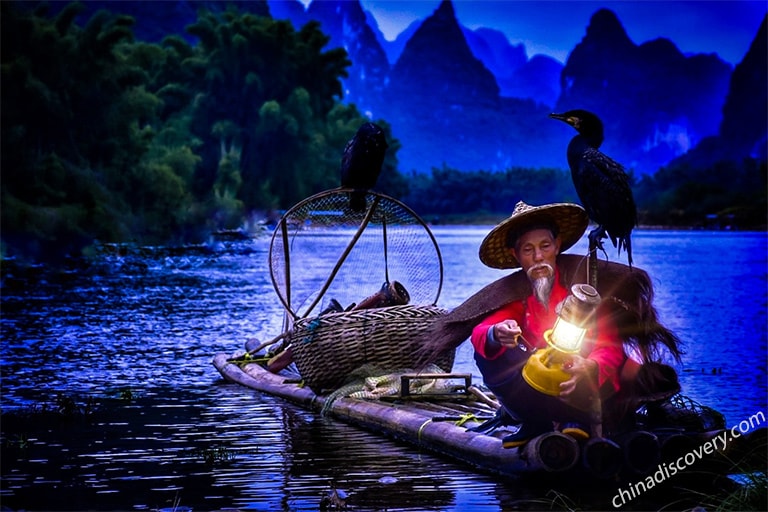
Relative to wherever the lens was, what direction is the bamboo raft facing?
facing away from the viewer and to the left of the viewer

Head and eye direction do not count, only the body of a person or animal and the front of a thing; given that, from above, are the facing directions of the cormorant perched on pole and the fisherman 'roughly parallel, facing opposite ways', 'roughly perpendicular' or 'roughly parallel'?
roughly perpendicular

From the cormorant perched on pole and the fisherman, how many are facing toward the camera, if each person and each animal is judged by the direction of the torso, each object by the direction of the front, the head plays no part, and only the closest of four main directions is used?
1

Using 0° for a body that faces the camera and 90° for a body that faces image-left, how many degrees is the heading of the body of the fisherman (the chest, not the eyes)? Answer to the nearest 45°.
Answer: approximately 0°

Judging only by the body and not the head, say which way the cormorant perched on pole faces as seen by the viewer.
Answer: to the viewer's left
